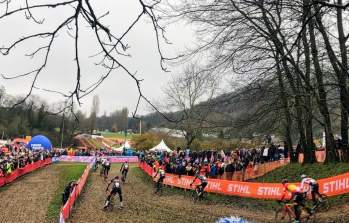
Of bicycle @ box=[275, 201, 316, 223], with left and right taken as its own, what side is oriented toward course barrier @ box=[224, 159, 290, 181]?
right

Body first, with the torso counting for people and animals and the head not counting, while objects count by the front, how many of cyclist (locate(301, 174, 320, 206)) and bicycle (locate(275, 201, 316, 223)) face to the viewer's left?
2

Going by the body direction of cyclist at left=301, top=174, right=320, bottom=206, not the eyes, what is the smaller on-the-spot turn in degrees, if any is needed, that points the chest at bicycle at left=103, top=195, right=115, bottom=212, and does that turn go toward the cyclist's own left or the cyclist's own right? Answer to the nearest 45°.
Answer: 0° — they already face it

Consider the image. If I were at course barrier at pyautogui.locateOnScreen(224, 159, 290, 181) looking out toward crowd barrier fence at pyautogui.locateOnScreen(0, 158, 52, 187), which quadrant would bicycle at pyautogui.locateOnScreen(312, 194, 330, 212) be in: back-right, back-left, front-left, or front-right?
back-left

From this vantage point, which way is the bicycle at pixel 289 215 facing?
to the viewer's left

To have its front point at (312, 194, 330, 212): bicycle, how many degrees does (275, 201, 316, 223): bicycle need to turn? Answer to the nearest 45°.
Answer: approximately 135° to its right

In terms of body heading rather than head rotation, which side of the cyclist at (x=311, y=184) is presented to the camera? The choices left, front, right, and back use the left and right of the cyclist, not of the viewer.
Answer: left

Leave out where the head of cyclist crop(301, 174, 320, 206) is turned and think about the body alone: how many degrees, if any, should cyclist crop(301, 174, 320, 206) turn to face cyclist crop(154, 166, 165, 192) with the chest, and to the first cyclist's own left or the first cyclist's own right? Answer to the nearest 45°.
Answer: approximately 45° to the first cyclist's own right

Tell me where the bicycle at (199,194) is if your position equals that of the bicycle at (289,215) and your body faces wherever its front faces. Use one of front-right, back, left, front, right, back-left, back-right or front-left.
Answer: front-right
